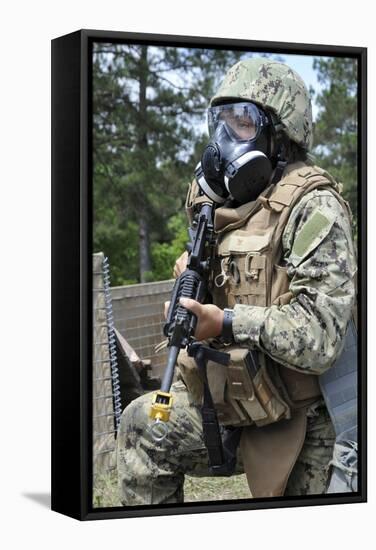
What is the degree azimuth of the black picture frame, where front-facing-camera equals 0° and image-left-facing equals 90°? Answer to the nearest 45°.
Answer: approximately 315°
